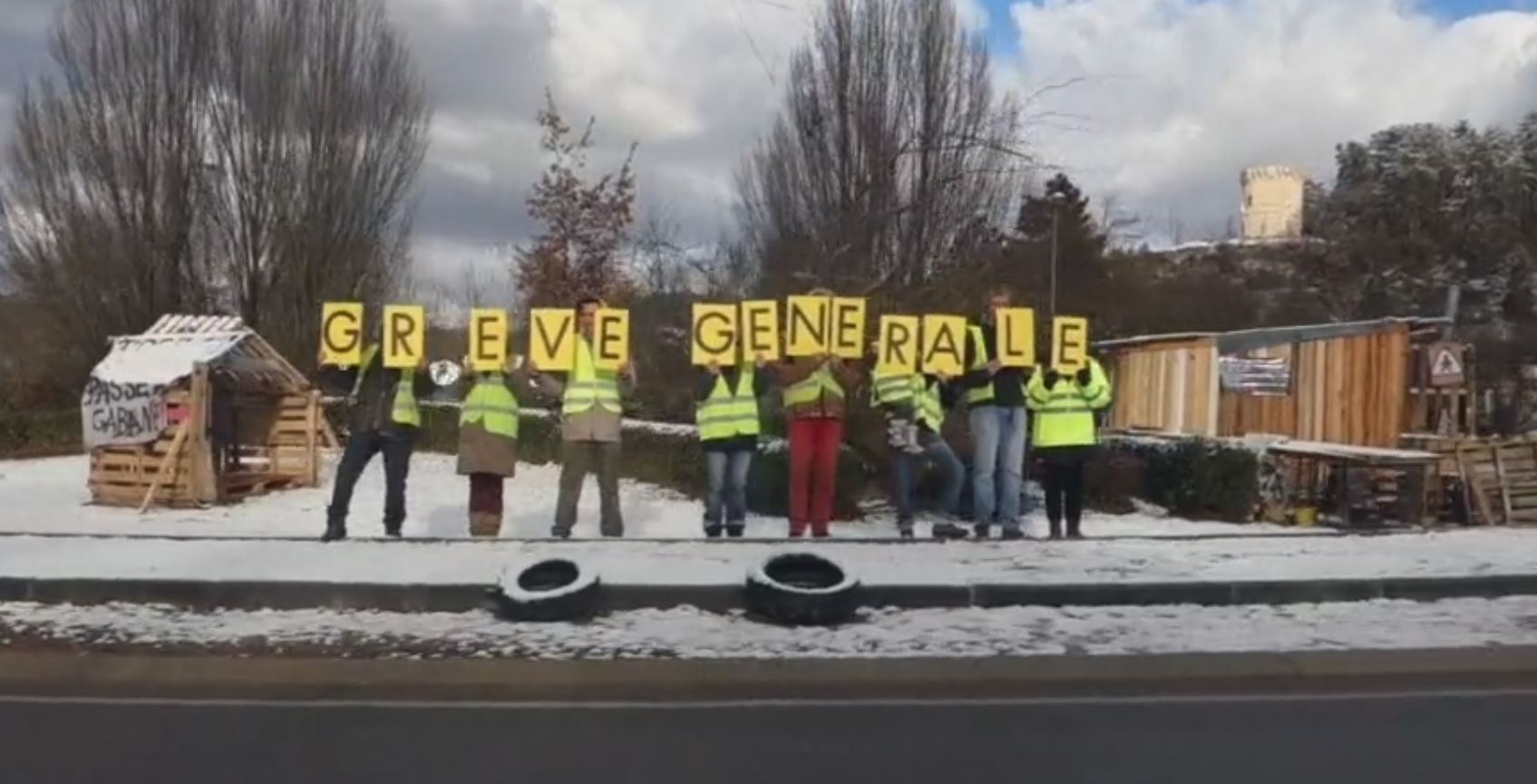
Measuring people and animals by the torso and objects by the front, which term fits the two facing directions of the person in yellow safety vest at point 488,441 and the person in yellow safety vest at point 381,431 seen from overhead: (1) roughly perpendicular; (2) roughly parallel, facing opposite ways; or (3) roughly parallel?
roughly parallel

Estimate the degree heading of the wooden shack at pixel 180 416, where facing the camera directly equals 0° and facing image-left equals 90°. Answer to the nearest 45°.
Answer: approximately 315°

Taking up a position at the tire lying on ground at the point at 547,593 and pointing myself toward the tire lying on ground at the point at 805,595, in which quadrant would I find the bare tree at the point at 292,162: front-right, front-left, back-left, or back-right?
back-left

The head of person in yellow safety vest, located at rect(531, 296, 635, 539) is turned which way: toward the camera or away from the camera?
toward the camera

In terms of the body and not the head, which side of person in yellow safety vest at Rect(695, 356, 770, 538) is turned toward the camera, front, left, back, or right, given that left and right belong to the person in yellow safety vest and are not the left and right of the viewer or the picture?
front

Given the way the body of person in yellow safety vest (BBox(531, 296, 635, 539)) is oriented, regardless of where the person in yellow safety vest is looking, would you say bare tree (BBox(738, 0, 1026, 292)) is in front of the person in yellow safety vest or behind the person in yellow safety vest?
behind

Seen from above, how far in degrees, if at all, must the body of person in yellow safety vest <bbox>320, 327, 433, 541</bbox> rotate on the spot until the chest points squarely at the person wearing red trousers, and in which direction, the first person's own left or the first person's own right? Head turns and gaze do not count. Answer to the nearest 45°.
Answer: approximately 90° to the first person's own left

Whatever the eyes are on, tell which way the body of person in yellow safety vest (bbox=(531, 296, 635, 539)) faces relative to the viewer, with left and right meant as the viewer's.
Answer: facing the viewer

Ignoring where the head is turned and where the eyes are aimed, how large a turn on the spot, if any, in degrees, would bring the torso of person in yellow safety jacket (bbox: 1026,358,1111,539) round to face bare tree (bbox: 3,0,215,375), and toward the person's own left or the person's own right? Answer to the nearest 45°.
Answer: approximately 135° to the person's own right

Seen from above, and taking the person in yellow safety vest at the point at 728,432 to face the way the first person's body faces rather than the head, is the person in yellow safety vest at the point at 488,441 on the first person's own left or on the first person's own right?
on the first person's own right
